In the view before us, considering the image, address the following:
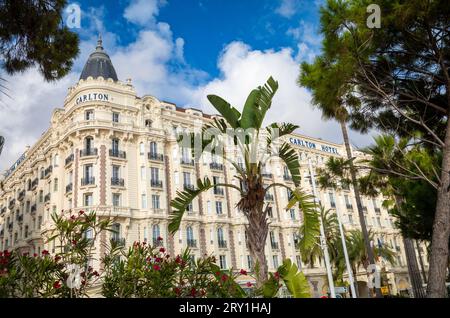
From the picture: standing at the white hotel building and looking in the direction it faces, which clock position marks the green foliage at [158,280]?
The green foliage is roughly at 1 o'clock from the white hotel building.

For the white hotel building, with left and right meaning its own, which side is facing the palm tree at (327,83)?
front
